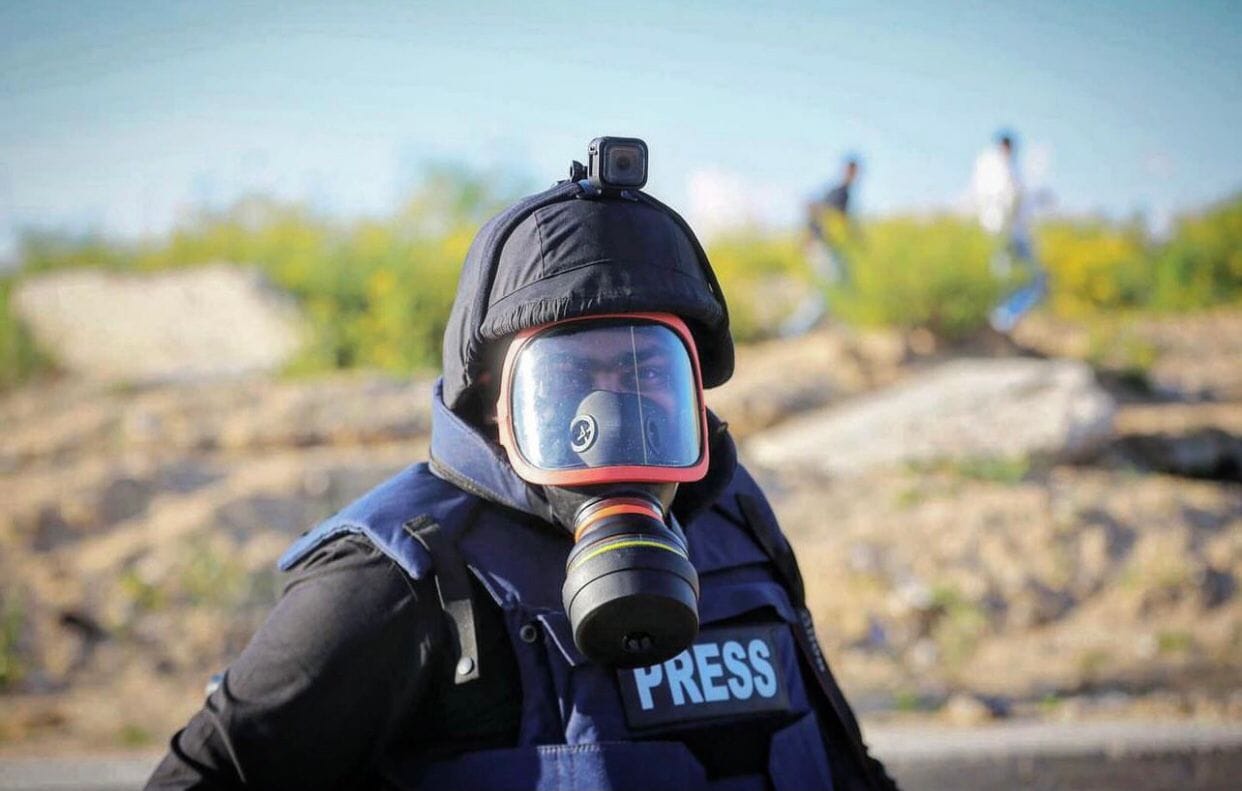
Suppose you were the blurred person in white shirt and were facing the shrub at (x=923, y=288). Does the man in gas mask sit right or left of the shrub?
left

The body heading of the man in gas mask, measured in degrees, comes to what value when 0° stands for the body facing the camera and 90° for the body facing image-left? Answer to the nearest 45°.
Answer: approximately 315°

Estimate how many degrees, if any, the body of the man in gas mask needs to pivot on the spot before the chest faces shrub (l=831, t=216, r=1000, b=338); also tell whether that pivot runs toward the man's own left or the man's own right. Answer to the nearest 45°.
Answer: approximately 135° to the man's own left
